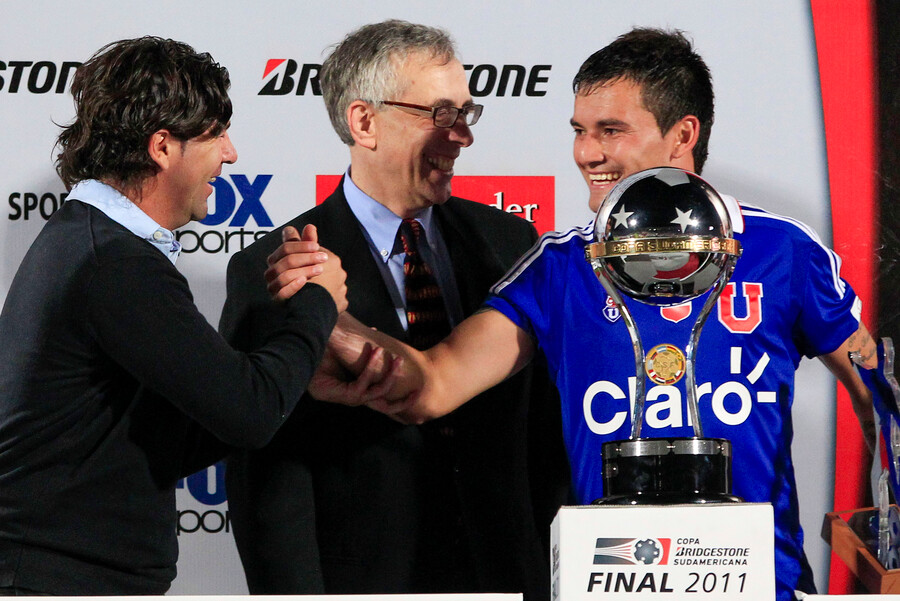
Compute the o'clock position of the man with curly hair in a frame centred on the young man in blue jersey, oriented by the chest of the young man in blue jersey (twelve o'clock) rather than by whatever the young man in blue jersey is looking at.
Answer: The man with curly hair is roughly at 2 o'clock from the young man in blue jersey.

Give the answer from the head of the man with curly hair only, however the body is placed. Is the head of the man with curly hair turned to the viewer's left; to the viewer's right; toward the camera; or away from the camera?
to the viewer's right

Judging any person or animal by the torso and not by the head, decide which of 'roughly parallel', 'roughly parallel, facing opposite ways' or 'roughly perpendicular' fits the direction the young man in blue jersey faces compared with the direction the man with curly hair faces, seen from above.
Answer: roughly perpendicular

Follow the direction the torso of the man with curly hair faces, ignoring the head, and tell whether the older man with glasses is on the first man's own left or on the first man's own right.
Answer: on the first man's own left

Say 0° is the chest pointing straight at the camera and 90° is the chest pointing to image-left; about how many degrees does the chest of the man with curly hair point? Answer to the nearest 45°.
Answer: approximately 270°

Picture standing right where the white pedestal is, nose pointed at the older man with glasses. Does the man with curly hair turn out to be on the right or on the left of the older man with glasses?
left

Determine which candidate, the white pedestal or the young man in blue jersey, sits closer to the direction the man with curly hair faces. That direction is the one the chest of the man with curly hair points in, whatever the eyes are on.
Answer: the young man in blue jersey

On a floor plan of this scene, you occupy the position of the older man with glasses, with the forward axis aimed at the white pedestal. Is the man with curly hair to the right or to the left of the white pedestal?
right

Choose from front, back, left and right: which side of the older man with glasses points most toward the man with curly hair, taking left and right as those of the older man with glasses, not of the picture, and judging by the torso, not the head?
right

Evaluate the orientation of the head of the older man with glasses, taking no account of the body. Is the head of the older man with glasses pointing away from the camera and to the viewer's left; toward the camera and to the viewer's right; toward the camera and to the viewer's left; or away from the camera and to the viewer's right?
toward the camera and to the viewer's right
